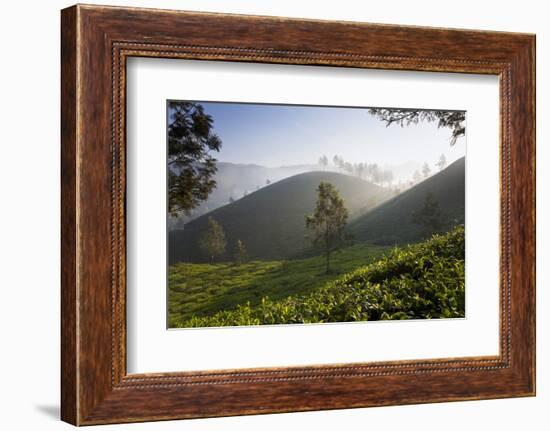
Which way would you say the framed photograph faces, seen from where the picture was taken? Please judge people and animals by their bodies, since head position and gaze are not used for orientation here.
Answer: facing the viewer and to the right of the viewer
